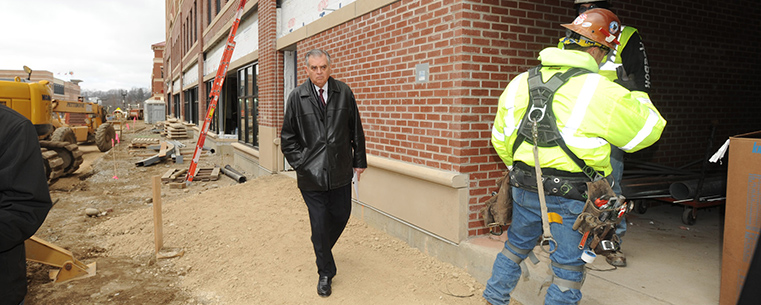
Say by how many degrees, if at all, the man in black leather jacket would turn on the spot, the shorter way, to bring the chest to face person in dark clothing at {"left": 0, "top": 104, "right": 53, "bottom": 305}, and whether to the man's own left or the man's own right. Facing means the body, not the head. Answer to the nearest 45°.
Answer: approximately 45° to the man's own right

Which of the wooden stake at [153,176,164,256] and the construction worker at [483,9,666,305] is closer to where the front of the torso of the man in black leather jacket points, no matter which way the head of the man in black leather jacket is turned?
the construction worker

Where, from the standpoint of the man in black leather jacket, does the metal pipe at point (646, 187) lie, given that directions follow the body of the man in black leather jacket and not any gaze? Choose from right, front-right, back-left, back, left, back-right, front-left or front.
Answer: left

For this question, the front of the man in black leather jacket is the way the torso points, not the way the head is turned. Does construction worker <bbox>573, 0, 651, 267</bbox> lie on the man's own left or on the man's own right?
on the man's own left

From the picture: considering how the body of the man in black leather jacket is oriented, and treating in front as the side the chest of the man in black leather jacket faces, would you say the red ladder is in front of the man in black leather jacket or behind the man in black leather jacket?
behind

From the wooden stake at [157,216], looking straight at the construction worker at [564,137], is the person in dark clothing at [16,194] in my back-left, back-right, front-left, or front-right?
front-right

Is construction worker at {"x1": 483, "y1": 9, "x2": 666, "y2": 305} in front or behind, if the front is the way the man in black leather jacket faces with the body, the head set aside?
in front

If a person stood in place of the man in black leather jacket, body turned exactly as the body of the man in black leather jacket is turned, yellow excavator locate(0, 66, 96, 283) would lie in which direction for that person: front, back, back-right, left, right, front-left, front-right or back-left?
back-right

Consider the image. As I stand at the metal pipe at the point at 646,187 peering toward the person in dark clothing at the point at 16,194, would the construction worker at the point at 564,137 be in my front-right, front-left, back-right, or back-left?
front-left

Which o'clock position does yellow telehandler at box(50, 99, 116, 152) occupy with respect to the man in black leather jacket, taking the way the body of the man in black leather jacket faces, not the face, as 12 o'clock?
The yellow telehandler is roughly at 5 o'clock from the man in black leather jacket.

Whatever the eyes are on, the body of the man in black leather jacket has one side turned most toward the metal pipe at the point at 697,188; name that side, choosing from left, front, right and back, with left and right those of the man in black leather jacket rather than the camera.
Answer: left

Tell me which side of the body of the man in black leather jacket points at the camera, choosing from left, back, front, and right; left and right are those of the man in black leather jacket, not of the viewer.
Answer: front

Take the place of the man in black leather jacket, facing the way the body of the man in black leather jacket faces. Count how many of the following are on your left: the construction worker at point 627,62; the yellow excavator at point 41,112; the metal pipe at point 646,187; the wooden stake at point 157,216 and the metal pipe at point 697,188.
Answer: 3

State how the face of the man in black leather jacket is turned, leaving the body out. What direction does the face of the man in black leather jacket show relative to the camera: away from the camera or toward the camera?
toward the camera
